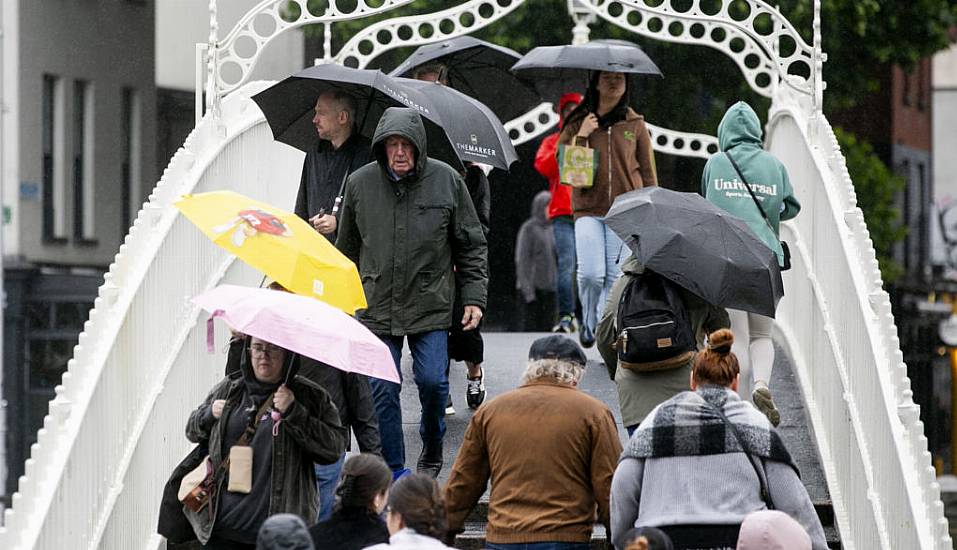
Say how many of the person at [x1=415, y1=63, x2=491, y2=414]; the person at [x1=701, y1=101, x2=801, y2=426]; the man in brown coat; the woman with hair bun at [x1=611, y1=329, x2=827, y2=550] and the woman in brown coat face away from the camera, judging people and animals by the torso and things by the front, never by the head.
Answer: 3

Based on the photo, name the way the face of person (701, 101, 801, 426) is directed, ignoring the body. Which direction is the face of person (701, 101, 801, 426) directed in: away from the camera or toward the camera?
away from the camera

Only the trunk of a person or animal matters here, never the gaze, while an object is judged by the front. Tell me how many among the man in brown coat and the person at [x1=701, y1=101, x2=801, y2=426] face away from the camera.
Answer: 2

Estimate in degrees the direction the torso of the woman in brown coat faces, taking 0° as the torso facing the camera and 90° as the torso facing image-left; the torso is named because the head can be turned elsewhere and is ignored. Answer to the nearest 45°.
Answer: approximately 0°

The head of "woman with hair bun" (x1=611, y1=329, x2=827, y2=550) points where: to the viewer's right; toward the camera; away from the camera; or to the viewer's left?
away from the camera

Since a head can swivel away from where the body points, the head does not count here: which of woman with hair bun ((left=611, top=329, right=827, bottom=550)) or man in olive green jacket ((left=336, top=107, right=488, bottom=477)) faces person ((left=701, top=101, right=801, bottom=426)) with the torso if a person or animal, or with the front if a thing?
the woman with hair bun

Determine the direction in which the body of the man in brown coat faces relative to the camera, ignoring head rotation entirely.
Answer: away from the camera
